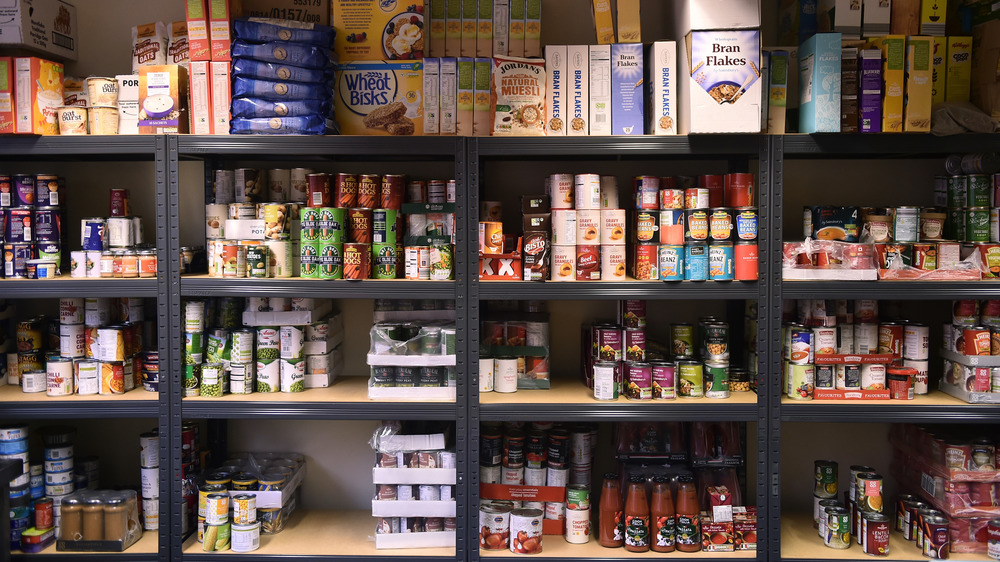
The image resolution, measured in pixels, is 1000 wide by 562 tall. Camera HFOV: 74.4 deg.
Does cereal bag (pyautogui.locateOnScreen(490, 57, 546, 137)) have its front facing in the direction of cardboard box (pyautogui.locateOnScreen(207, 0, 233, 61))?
no

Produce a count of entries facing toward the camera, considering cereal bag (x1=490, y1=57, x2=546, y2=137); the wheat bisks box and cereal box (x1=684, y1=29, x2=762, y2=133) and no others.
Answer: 3

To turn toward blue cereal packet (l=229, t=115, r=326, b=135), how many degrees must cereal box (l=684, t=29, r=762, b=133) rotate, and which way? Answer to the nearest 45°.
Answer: approximately 90° to its right

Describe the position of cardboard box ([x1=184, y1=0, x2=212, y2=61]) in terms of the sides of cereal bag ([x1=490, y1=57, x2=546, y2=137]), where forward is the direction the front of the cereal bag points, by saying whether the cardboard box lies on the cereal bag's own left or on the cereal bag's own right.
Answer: on the cereal bag's own right

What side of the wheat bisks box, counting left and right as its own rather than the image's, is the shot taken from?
front

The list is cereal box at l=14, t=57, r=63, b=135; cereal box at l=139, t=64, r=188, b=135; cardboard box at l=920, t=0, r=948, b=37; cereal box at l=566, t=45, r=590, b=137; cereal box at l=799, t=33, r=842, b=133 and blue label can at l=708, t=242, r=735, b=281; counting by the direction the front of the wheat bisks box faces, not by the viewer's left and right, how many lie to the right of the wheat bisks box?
2

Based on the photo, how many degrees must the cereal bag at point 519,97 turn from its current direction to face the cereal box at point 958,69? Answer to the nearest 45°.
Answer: approximately 90° to its left

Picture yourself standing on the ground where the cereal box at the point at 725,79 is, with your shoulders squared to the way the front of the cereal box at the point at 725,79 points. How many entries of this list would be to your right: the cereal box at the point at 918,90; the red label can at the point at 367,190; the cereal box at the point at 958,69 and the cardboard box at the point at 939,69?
1

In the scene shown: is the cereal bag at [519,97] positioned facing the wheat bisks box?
no

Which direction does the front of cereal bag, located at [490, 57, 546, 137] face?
toward the camera

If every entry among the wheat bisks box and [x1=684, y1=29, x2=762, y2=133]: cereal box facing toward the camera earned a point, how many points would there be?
2
